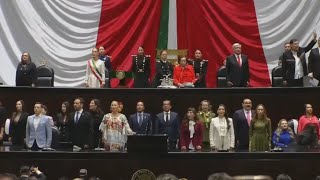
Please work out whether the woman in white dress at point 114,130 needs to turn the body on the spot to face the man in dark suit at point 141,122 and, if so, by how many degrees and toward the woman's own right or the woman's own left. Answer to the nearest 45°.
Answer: approximately 135° to the woman's own left

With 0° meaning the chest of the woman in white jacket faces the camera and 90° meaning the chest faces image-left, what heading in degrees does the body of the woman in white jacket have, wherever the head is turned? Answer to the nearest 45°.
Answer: approximately 0°

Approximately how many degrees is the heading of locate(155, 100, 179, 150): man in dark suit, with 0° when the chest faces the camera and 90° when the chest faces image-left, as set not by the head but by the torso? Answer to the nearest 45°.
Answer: approximately 0°

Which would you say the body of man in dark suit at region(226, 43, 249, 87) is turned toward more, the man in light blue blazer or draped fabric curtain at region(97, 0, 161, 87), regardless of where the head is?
the man in light blue blazer

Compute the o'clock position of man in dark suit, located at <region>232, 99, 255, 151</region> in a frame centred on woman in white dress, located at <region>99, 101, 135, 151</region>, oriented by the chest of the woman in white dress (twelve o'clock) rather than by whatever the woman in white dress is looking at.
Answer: The man in dark suit is roughly at 9 o'clock from the woman in white dress.

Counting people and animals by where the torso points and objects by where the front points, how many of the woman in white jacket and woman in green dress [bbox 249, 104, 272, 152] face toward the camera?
2

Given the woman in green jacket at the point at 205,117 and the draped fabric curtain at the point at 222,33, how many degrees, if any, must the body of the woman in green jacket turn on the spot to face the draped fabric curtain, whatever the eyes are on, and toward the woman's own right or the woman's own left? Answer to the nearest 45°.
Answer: approximately 180°

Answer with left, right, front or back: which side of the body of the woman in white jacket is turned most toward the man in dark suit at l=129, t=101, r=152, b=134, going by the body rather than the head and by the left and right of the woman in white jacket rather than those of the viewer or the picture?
right

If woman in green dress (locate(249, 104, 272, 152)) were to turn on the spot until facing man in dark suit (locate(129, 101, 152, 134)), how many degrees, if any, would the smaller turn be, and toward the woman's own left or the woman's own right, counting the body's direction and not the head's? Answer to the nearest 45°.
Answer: approximately 90° to the woman's own right

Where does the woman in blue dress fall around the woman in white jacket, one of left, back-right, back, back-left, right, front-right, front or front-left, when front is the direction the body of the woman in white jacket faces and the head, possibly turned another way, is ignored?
left
